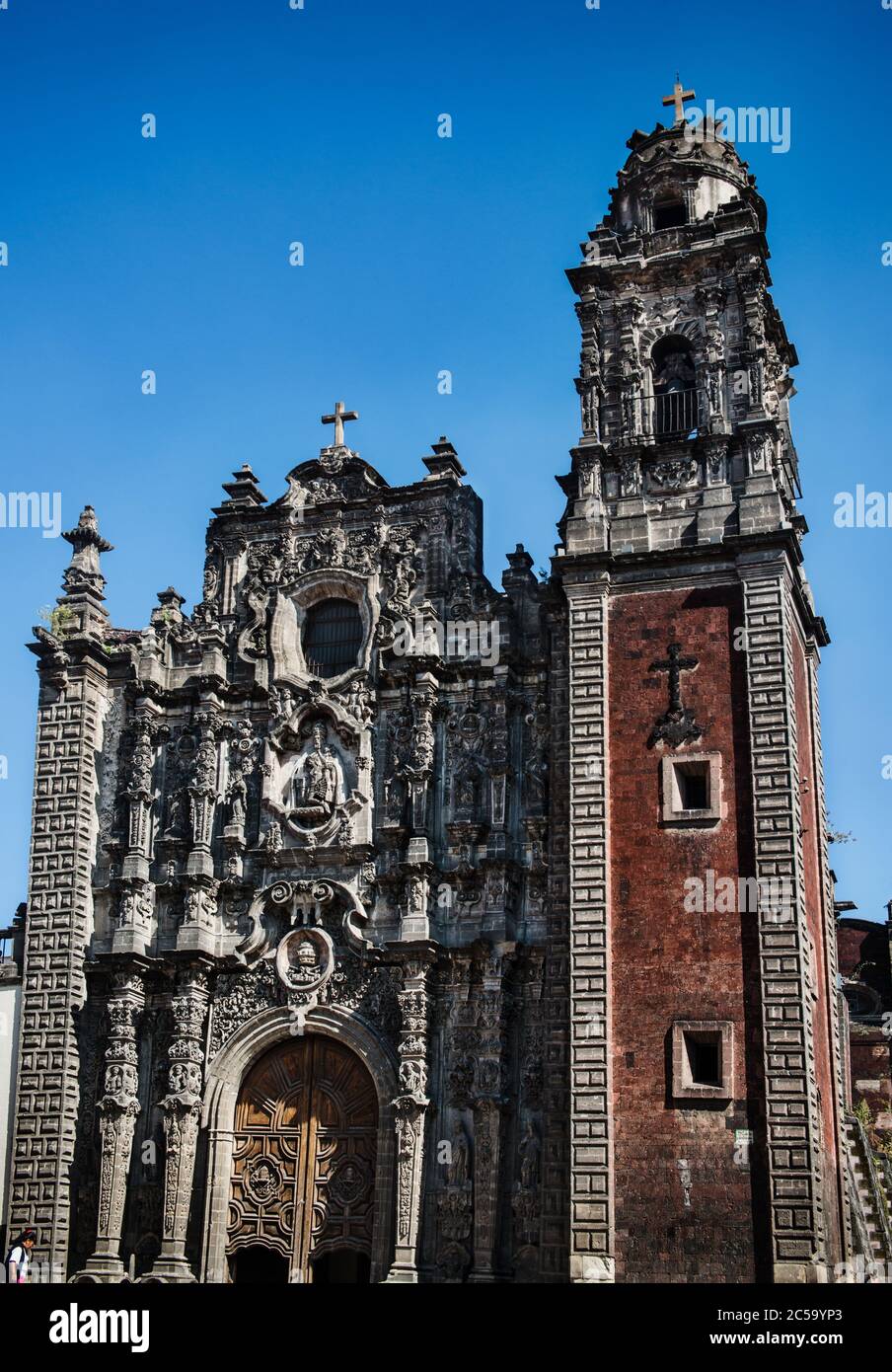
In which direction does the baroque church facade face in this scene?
toward the camera

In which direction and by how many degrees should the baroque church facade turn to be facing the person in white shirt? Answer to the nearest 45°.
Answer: approximately 45° to its right
